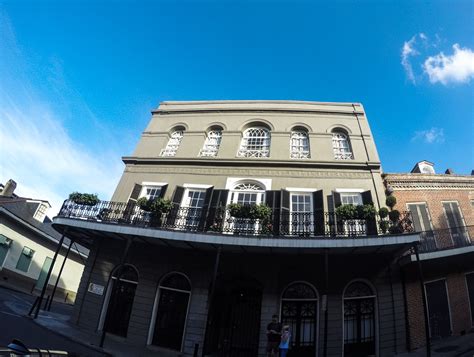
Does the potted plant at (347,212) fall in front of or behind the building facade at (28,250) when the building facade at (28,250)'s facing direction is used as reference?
in front

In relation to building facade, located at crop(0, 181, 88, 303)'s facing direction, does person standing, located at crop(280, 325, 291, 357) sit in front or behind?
in front

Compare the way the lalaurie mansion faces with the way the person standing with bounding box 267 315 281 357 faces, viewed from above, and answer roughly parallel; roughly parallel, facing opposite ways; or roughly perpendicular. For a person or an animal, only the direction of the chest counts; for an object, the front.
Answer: roughly parallel

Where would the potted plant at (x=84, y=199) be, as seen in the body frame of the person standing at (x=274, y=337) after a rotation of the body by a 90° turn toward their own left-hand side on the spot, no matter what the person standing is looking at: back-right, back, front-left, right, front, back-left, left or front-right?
back

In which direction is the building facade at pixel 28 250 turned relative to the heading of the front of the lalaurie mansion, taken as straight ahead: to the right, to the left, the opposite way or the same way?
to the left

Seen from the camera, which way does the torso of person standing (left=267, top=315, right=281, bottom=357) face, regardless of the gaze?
toward the camera

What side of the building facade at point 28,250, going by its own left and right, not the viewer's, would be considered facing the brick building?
front

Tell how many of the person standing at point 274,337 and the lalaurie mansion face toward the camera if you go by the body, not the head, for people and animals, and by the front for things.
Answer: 2

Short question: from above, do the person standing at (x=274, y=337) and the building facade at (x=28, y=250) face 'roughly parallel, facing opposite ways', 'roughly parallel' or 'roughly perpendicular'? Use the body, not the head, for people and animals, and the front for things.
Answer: roughly perpendicular
